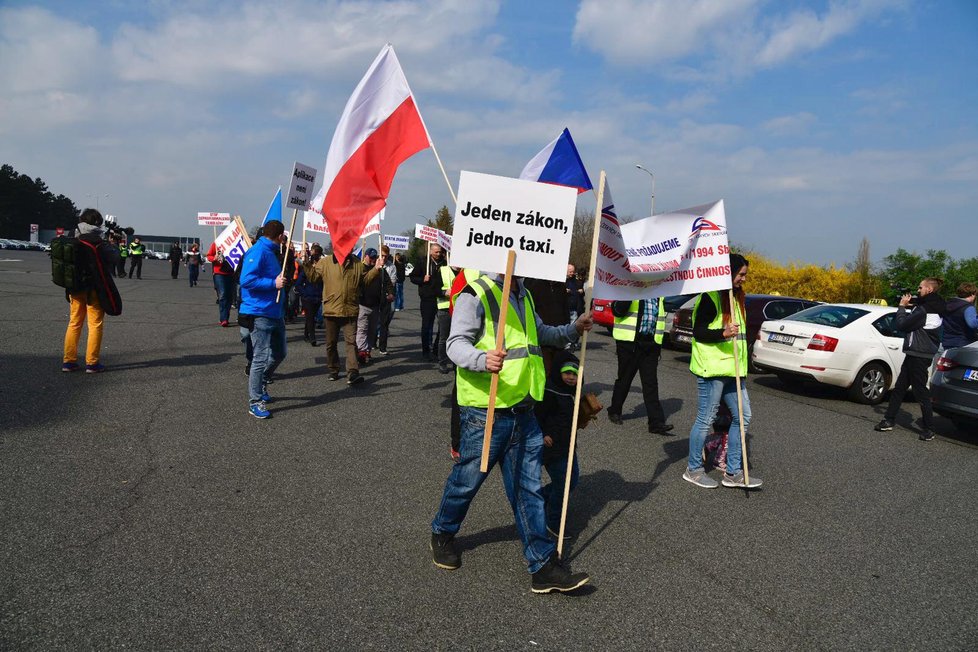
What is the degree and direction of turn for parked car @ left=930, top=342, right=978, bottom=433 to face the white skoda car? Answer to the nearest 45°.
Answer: approximately 90° to its left

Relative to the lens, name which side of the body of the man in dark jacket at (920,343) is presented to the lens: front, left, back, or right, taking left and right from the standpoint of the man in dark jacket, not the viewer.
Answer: left

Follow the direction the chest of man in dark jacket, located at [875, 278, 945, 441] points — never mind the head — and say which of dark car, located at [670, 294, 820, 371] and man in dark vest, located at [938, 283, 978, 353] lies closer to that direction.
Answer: the dark car

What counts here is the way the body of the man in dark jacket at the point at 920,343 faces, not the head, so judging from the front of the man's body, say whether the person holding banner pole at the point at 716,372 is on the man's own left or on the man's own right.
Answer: on the man's own left

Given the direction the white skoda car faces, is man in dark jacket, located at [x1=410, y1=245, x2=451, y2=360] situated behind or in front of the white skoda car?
behind

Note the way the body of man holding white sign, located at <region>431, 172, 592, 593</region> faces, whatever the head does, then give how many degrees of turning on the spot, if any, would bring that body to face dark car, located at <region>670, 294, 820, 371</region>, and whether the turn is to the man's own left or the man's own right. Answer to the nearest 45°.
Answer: approximately 90° to the man's own left

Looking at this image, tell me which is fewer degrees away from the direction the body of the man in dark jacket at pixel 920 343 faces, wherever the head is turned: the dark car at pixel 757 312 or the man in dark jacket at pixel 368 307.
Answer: the man in dark jacket

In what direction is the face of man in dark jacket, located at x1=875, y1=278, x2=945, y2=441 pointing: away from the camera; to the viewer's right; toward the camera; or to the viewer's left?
to the viewer's left

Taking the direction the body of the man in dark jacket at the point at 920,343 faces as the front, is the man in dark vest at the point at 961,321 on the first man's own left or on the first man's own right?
on the first man's own right

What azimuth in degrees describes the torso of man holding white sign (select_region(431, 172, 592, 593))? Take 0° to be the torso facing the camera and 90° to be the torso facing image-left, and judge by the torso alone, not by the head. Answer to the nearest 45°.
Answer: approximately 315°

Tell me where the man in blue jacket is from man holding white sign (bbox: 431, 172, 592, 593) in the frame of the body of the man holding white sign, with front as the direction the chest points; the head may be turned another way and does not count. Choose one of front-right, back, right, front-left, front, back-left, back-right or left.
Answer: back
